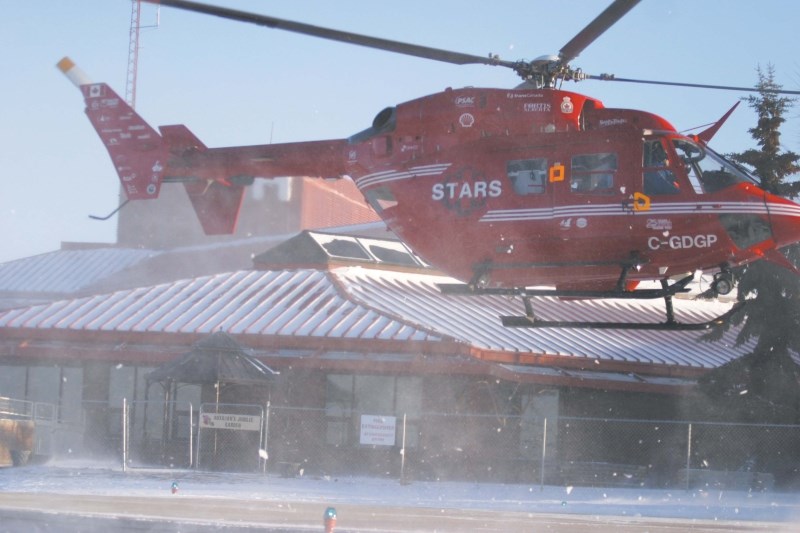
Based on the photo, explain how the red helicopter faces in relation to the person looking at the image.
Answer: facing to the right of the viewer

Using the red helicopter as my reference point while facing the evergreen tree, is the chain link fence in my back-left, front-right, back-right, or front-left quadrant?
front-left

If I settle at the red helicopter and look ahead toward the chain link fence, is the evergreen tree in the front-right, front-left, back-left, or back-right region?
front-right

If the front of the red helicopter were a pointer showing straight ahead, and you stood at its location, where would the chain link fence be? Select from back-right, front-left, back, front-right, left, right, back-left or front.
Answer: left

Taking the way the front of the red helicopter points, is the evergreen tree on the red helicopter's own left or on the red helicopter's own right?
on the red helicopter's own left
